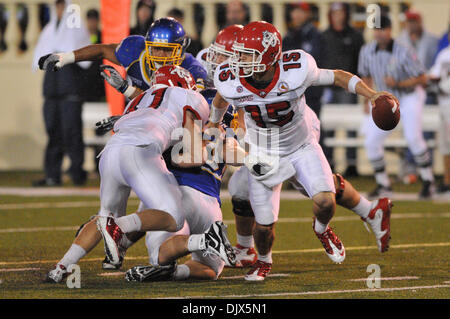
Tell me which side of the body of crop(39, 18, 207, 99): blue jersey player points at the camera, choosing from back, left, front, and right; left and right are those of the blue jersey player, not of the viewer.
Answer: front

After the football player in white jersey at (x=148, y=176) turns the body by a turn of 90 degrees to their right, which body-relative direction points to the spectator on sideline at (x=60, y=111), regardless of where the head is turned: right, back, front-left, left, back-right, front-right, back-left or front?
back-left

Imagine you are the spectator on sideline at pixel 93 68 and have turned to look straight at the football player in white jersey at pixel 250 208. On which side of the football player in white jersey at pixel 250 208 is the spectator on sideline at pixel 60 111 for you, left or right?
right

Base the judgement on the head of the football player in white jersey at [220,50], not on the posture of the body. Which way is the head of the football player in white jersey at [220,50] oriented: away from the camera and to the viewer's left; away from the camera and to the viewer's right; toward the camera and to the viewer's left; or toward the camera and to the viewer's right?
toward the camera and to the viewer's left

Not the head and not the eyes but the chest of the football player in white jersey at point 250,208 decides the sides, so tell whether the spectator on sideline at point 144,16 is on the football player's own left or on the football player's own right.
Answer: on the football player's own right

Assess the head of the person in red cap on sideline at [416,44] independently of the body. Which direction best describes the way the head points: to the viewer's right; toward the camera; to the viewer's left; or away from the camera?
toward the camera
